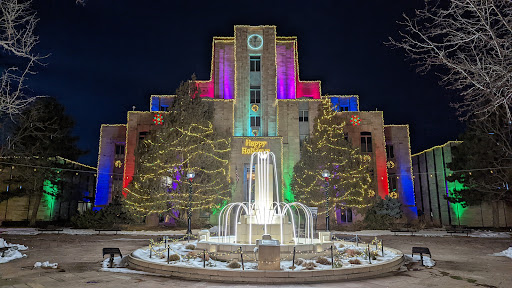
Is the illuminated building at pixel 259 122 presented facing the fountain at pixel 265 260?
yes

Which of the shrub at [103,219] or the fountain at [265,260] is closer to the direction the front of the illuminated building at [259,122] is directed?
the fountain

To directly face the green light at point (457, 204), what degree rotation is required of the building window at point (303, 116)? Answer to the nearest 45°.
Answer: approximately 90° to its left

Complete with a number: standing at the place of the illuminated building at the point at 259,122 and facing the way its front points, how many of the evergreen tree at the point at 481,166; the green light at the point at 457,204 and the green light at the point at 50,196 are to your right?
1

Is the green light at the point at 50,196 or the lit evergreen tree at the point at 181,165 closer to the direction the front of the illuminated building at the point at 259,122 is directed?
the lit evergreen tree

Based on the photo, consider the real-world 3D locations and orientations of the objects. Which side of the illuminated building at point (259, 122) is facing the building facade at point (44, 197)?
right

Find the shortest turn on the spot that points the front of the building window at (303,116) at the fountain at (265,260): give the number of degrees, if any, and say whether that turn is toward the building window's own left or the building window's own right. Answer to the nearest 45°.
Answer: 0° — it already faces it

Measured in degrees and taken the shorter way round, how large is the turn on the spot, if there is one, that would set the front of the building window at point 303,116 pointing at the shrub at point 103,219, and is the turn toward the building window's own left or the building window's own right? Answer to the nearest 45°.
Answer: approximately 45° to the building window's own right

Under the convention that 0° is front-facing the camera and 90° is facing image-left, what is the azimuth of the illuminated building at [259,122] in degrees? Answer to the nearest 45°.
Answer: approximately 0°

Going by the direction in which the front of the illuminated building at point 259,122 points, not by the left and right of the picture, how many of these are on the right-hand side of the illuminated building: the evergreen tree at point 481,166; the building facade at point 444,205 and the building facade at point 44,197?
1

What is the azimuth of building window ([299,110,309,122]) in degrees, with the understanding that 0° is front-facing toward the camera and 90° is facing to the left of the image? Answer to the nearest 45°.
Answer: approximately 0°
